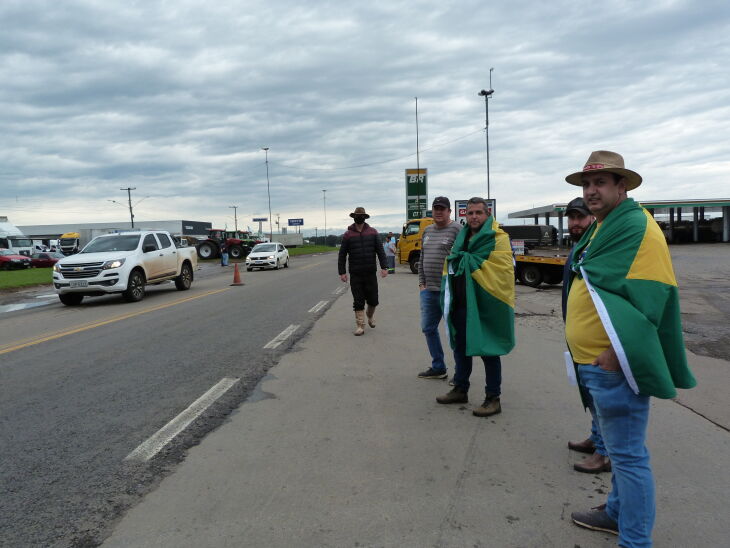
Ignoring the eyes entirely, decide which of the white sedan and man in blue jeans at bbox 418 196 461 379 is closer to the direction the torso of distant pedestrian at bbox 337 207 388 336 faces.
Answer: the man in blue jeans

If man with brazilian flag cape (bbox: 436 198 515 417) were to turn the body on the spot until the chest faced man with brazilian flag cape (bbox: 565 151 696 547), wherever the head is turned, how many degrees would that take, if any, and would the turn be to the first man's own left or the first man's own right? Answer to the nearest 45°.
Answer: approximately 45° to the first man's own left

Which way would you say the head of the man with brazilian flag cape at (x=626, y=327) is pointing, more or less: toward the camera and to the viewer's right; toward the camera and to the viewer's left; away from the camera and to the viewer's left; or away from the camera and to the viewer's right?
toward the camera and to the viewer's left

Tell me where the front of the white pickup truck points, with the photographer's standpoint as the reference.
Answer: facing the viewer and to the left of the viewer

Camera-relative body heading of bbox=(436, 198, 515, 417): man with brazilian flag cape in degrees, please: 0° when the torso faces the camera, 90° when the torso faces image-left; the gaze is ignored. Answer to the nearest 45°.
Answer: approximately 45°

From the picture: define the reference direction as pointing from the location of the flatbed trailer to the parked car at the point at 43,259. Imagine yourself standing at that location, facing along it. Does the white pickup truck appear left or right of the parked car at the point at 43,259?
left

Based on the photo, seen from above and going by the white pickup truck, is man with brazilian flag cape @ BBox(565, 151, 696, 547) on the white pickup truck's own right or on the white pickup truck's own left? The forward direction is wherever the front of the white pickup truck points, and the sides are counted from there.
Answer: on the white pickup truck's own left

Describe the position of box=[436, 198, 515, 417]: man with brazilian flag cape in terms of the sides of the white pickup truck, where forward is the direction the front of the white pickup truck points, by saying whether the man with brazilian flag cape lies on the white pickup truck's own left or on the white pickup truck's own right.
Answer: on the white pickup truck's own left

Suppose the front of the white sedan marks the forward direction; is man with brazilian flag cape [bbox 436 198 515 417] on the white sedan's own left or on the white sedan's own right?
on the white sedan's own left

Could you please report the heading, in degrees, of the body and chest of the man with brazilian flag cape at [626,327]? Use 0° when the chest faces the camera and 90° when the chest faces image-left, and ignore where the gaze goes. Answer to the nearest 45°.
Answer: approximately 90°
